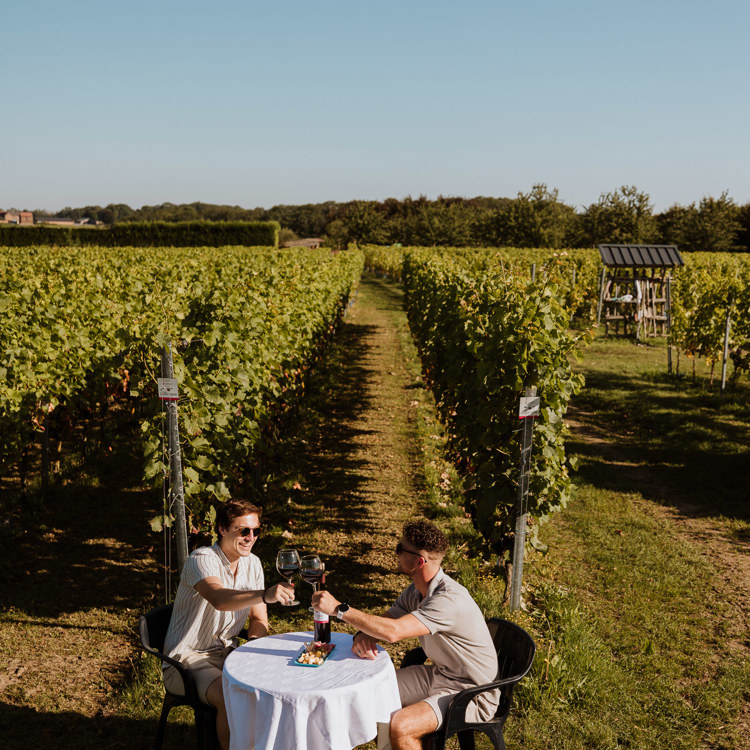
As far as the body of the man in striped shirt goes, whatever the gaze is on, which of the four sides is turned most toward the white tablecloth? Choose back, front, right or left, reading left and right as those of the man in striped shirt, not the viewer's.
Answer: front

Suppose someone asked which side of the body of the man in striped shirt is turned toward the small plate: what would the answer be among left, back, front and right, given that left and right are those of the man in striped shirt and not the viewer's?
front

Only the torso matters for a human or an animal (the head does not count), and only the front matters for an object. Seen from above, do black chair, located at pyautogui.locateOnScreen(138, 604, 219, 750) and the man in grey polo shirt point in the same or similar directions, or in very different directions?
very different directions

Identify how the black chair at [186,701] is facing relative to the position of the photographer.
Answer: facing to the right of the viewer

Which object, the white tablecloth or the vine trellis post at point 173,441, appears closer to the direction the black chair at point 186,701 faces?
the white tablecloth

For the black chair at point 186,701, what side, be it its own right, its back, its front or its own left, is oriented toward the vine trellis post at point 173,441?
left

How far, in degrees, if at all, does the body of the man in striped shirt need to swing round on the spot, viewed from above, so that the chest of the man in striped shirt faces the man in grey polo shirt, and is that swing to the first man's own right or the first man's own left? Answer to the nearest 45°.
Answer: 0° — they already face them

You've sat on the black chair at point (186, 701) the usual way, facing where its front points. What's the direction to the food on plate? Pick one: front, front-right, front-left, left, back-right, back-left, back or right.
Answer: front-right

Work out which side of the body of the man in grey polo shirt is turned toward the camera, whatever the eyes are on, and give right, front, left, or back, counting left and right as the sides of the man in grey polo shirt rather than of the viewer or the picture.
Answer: left

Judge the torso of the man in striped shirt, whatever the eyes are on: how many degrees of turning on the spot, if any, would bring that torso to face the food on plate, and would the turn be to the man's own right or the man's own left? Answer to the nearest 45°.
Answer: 0° — they already face it

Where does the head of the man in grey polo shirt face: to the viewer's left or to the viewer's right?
to the viewer's left

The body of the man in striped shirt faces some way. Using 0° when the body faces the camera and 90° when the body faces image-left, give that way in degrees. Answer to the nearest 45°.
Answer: approximately 315°

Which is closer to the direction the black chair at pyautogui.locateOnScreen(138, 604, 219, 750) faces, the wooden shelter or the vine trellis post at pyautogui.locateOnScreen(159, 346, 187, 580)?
the wooden shelter

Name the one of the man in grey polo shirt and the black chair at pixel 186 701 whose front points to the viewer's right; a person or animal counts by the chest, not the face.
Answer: the black chair
